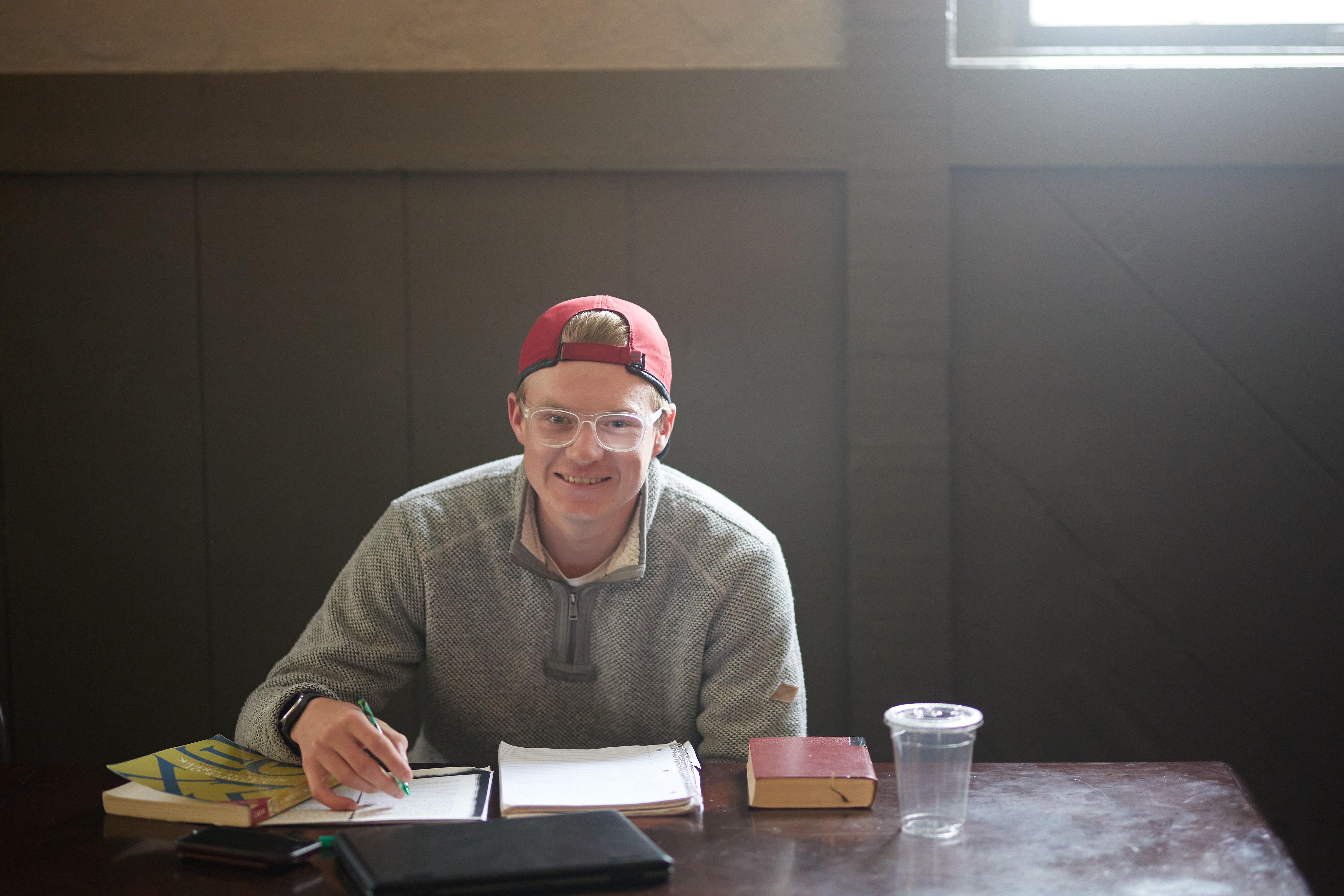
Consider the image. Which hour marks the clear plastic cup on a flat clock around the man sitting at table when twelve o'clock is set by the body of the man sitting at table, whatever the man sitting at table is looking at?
The clear plastic cup is roughly at 11 o'clock from the man sitting at table.

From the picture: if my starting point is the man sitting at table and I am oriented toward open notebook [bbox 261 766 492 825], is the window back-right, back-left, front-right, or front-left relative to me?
back-left

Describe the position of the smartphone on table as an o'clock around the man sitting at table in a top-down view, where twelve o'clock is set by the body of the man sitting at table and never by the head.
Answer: The smartphone on table is roughly at 1 o'clock from the man sitting at table.

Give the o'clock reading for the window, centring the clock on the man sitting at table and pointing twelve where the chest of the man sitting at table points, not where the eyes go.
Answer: The window is roughly at 8 o'clock from the man sitting at table.

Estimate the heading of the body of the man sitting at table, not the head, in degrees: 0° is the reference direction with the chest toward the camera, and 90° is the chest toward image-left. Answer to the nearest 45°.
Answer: approximately 0°
